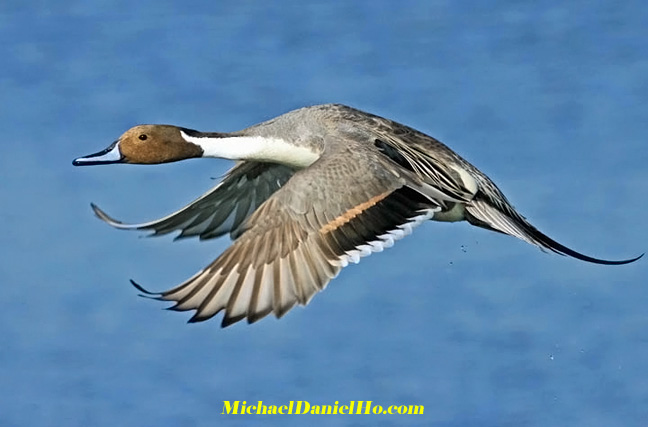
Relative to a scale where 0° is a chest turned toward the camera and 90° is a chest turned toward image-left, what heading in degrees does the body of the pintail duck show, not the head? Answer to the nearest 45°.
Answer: approximately 90°
